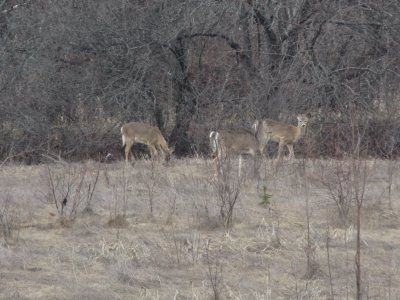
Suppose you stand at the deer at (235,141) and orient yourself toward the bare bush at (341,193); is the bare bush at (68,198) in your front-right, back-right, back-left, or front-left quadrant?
front-right

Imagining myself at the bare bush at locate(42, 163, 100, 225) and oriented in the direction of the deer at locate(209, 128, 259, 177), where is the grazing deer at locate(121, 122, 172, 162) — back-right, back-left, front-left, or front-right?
front-left

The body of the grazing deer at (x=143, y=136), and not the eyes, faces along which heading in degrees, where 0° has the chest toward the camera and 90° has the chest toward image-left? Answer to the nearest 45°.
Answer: approximately 270°

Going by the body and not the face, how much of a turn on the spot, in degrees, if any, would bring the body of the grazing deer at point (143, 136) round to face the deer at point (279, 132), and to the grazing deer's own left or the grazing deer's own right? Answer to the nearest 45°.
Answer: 0° — it already faces it

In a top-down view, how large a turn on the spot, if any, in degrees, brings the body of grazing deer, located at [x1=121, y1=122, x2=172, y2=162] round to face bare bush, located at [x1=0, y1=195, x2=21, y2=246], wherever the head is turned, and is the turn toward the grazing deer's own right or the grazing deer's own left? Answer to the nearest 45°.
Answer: approximately 90° to the grazing deer's own right

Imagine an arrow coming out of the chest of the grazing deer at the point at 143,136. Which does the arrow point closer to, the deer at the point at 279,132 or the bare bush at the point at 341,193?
the deer

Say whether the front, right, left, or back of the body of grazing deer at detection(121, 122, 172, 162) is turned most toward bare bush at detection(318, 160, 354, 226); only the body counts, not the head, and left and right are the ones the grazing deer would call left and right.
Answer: right

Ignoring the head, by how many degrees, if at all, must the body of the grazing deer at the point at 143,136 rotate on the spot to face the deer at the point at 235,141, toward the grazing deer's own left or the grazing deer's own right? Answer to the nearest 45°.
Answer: approximately 45° to the grazing deer's own right

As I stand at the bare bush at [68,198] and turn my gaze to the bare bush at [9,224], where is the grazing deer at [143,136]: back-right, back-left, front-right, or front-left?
back-right

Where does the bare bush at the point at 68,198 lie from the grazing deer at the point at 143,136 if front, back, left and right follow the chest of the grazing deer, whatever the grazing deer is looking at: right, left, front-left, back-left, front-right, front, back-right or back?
right
